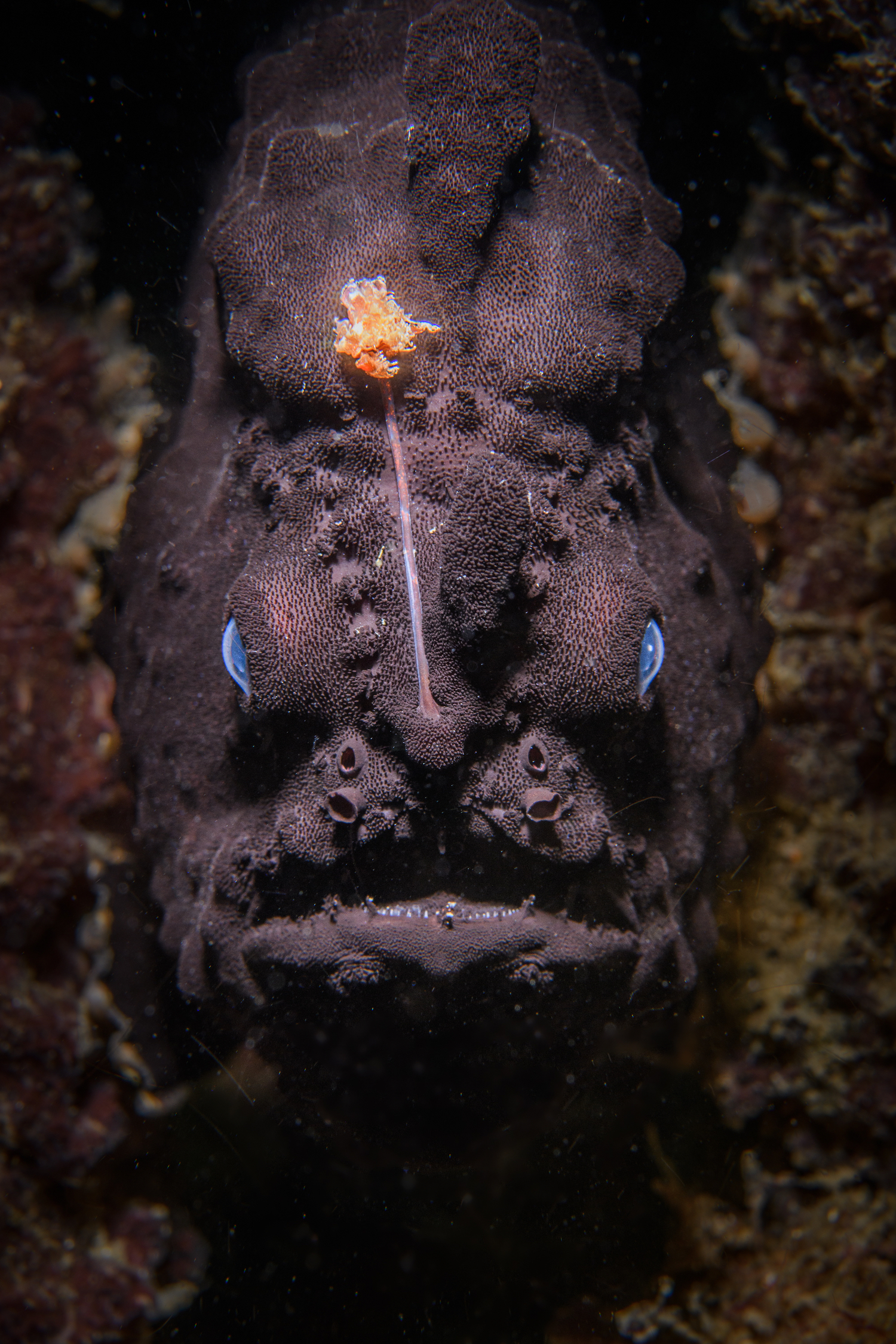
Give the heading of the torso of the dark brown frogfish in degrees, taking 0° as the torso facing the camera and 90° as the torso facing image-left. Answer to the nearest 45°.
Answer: approximately 0°
